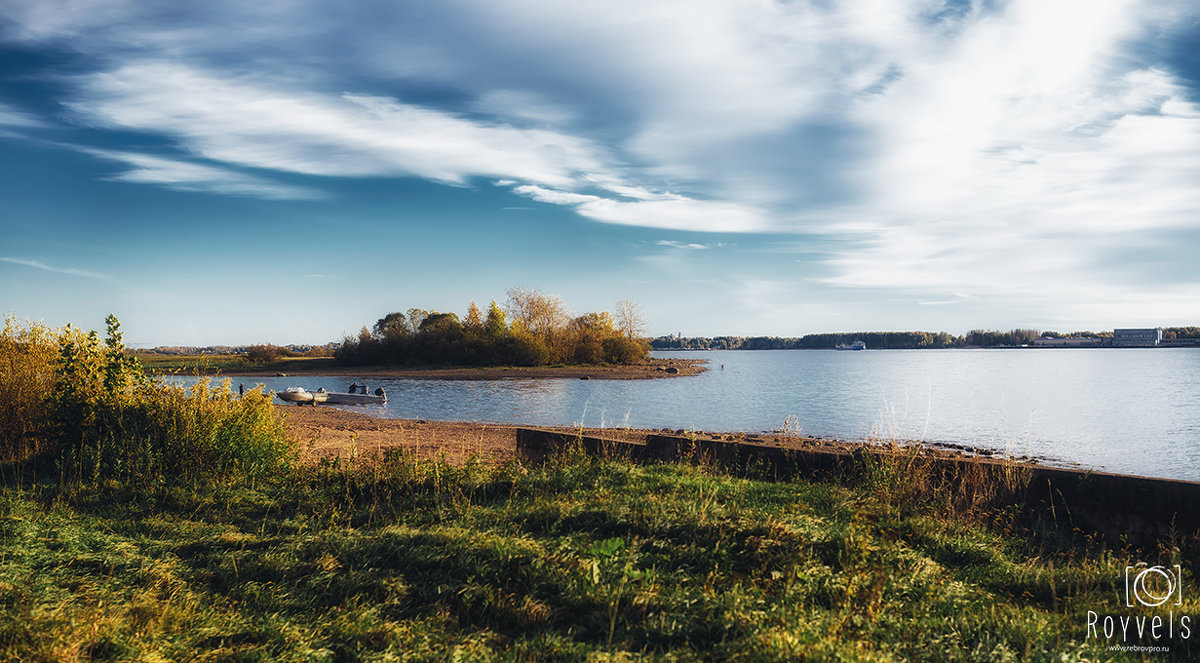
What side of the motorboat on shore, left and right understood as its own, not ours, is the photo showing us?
left

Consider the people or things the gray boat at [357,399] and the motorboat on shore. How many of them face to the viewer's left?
2

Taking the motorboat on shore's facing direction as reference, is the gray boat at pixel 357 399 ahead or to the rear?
to the rear

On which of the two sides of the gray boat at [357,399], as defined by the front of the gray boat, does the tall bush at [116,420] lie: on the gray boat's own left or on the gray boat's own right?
on the gray boat's own left

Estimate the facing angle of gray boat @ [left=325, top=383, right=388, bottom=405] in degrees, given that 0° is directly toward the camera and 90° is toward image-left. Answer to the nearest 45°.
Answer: approximately 90°
